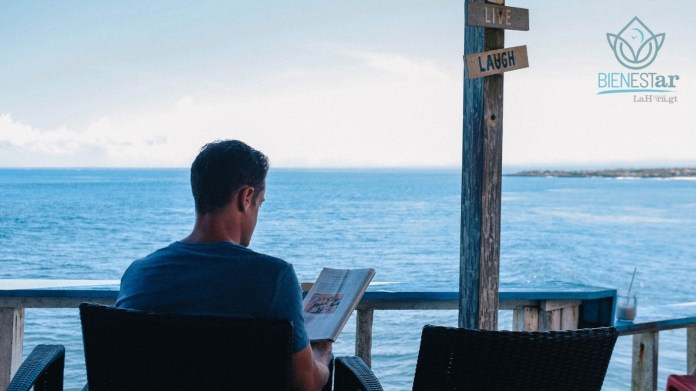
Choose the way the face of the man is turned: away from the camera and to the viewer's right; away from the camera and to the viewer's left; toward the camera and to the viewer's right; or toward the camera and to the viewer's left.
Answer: away from the camera and to the viewer's right

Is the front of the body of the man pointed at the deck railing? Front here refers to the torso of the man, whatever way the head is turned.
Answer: yes

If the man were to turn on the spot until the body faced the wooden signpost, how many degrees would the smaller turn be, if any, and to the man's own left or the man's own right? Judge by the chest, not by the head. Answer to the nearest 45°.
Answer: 0° — they already face it

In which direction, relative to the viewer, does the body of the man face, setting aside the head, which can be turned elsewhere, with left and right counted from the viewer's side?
facing away from the viewer and to the right of the viewer
